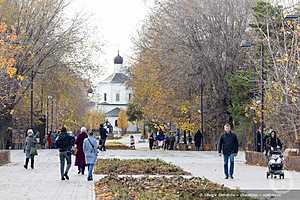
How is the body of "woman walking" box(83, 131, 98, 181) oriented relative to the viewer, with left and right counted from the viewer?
facing away from the viewer

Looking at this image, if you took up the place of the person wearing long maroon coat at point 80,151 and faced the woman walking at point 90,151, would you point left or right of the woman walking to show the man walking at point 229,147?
left

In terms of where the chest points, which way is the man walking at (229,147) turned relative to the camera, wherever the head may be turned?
toward the camera

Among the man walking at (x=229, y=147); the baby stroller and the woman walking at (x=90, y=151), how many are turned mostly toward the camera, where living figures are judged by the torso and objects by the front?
2

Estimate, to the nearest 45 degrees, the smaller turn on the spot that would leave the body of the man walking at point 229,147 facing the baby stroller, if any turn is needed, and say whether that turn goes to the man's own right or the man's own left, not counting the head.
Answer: approximately 90° to the man's own left

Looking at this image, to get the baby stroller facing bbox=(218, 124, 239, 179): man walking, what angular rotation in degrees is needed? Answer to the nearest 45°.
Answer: approximately 90° to its right

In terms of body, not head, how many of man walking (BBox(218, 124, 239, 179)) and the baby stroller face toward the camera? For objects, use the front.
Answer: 2

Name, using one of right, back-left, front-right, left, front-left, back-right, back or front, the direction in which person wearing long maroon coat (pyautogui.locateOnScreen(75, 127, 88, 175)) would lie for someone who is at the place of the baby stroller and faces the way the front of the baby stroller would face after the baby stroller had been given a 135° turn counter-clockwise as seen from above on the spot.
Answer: back-left

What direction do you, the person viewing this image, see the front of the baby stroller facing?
facing the viewer

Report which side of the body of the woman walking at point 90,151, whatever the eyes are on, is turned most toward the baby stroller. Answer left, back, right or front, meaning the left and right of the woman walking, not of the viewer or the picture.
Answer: right

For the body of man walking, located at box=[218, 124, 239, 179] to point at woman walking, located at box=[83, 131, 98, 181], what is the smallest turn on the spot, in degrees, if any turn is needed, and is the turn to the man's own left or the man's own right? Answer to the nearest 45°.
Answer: approximately 90° to the man's own right

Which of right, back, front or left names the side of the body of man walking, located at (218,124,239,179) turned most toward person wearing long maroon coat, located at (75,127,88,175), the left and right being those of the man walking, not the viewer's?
right

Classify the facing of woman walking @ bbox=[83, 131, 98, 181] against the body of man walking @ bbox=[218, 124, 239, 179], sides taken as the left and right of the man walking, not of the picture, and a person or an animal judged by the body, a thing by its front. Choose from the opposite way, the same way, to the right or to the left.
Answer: the opposite way

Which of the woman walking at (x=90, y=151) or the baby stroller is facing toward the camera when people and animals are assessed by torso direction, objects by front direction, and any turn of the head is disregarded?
the baby stroller

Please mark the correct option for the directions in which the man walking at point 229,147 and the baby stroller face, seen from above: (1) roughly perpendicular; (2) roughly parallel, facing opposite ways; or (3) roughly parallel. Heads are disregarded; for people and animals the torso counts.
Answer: roughly parallel

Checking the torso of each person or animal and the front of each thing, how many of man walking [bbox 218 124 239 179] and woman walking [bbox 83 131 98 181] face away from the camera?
1

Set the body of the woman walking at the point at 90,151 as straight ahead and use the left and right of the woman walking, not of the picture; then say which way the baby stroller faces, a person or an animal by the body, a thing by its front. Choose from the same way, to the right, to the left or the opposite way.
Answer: the opposite way
